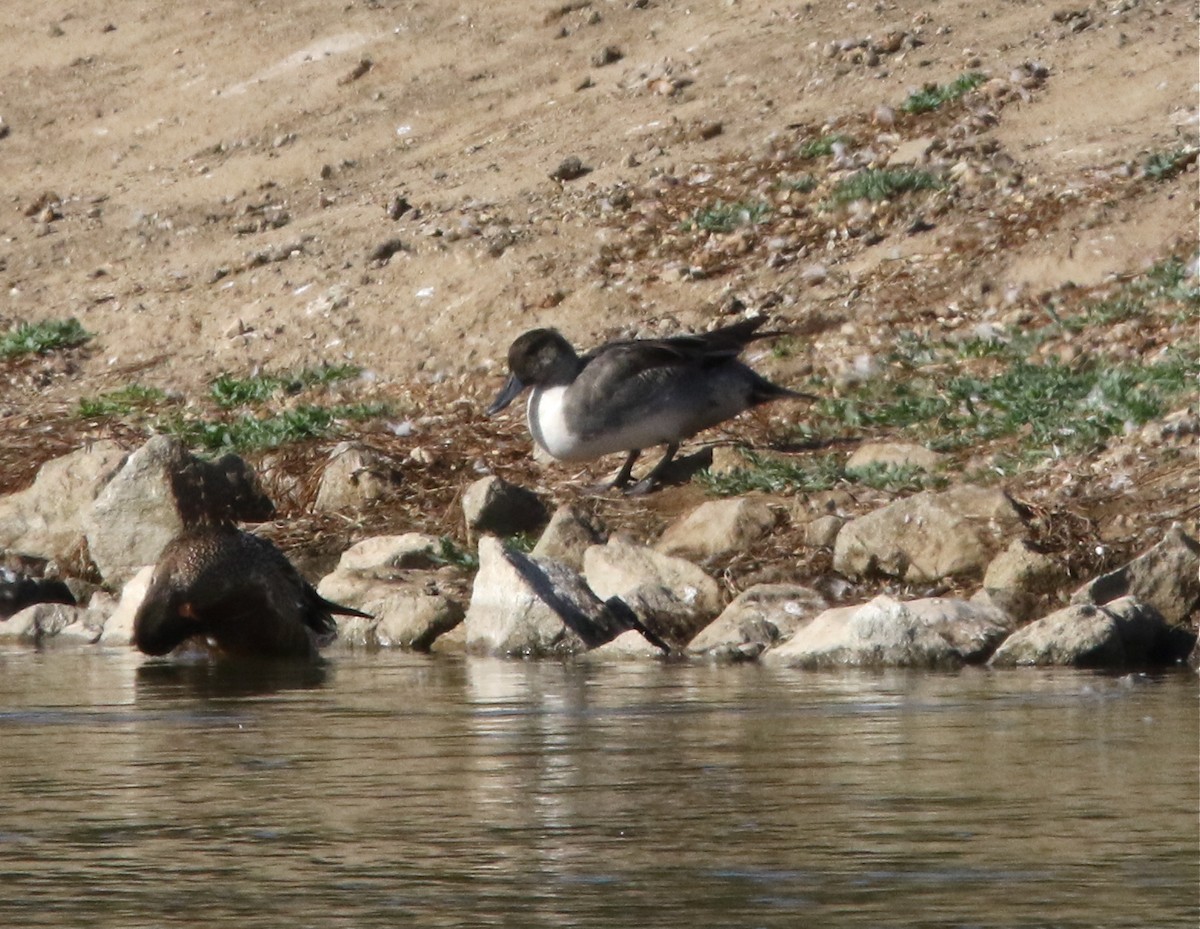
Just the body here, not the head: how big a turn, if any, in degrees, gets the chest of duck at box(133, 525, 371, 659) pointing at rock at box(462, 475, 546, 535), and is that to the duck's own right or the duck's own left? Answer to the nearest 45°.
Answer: approximately 135° to the duck's own right

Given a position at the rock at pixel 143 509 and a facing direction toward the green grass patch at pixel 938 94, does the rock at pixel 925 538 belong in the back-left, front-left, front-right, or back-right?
front-right

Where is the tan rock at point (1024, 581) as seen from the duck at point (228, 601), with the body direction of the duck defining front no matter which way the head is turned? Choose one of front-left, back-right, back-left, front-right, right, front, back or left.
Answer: back

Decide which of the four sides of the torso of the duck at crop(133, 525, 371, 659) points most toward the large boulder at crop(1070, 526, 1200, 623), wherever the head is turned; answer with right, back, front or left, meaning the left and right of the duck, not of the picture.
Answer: back

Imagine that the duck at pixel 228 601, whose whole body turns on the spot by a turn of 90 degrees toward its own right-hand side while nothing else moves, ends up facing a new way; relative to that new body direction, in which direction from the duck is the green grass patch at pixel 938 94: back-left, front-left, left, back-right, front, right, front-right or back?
front-right

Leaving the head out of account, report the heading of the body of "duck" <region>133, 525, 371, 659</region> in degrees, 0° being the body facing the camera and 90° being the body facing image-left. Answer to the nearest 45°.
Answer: approximately 90°

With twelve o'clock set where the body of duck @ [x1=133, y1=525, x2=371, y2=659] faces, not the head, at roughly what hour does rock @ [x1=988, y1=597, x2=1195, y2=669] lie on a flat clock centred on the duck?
The rock is roughly at 7 o'clock from the duck.

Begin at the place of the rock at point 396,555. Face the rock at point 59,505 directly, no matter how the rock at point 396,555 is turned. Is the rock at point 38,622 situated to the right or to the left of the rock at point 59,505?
left
